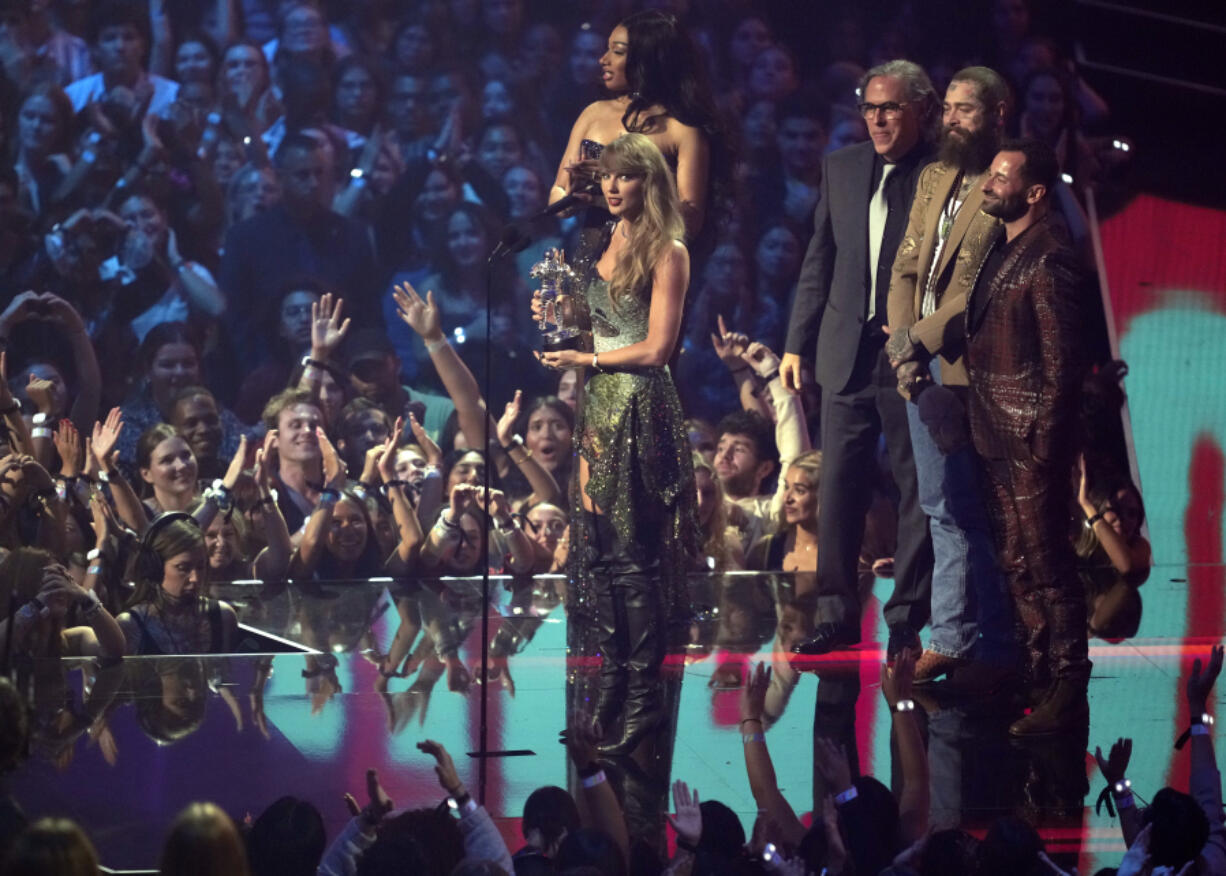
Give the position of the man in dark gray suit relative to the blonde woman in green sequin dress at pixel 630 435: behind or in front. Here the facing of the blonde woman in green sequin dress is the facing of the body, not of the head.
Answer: behind

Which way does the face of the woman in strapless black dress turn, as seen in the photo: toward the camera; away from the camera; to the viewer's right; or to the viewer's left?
to the viewer's left

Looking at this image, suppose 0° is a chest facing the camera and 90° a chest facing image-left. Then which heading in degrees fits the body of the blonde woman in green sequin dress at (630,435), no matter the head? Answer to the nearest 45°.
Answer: approximately 45°

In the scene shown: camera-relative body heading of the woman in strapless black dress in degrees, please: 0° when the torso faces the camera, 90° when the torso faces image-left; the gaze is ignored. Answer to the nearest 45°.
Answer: approximately 45°
